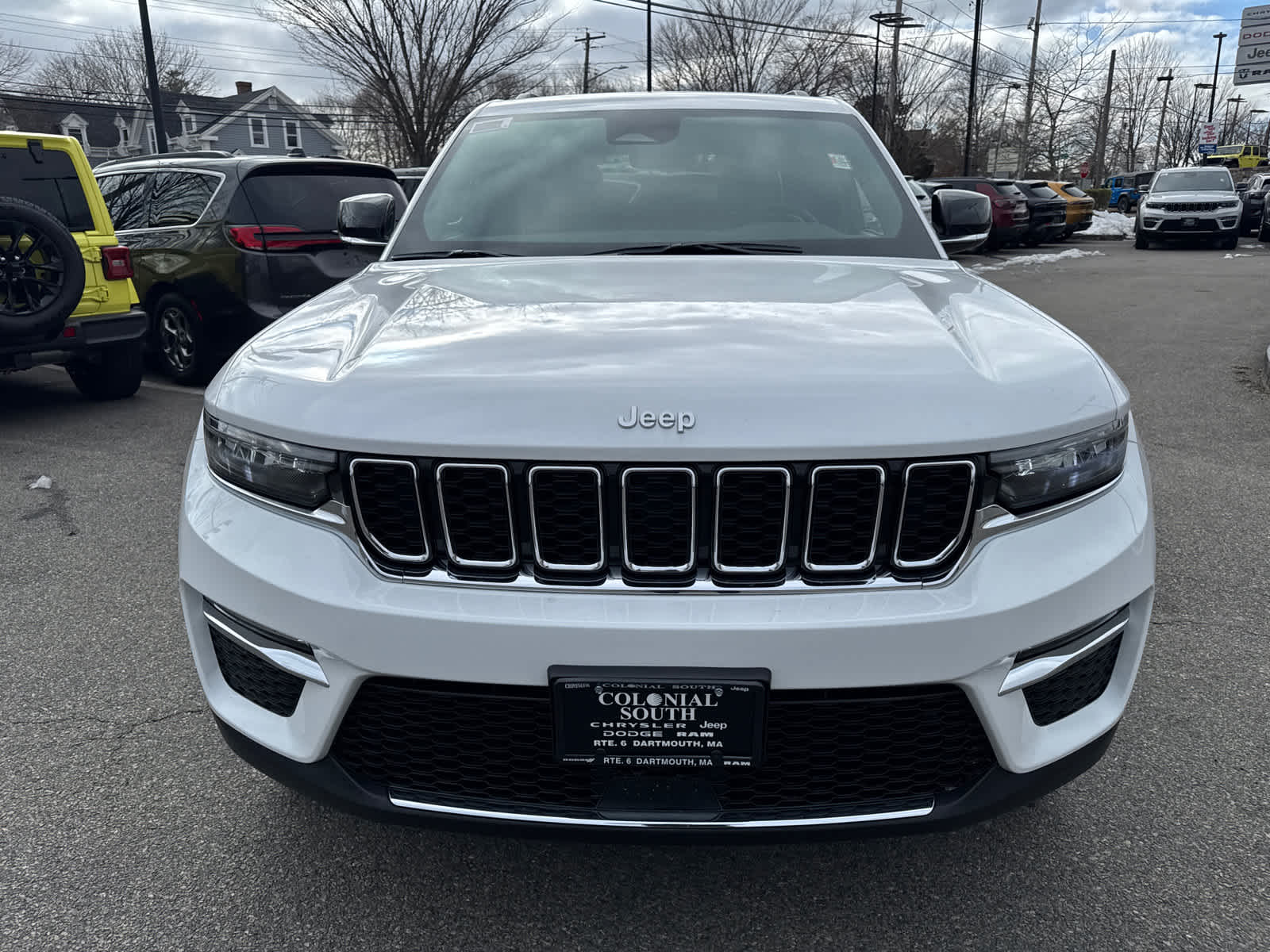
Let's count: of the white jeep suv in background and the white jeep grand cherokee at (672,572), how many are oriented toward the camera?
2

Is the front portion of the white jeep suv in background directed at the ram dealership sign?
no

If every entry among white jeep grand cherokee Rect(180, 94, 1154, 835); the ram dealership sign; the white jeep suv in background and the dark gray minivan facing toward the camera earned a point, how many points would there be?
3

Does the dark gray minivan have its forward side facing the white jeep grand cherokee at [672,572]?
no

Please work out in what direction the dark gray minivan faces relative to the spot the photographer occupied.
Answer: facing away from the viewer and to the left of the viewer

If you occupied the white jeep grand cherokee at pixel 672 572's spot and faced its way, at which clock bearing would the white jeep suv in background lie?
The white jeep suv in background is roughly at 7 o'clock from the white jeep grand cherokee.

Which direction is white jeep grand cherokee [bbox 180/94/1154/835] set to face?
toward the camera

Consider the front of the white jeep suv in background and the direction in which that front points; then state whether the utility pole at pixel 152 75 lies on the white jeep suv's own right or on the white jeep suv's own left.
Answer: on the white jeep suv's own right

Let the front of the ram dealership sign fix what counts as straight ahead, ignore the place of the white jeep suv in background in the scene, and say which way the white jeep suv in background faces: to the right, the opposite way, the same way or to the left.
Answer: the same way

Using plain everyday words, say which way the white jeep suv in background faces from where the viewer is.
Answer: facing the viewer

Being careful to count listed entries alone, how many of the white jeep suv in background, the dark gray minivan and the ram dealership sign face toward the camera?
2

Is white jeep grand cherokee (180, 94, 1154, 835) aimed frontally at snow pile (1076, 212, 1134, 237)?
no

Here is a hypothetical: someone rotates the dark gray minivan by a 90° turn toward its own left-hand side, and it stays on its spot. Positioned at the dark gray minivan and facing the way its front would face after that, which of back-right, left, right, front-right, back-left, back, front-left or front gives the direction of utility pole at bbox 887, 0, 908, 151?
back

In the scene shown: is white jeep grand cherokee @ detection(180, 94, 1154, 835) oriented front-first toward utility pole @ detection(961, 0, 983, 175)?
no

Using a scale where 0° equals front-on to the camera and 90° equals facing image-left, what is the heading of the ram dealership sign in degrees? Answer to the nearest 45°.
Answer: approximately 0°
